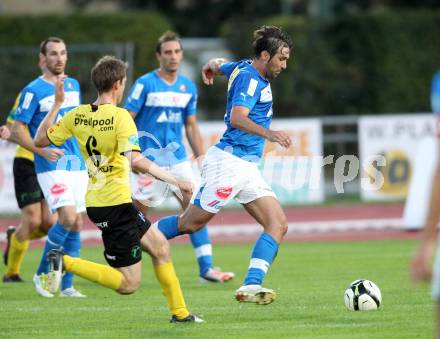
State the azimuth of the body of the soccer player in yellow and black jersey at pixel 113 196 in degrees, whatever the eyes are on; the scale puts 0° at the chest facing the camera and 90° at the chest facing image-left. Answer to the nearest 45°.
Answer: approximately 225°

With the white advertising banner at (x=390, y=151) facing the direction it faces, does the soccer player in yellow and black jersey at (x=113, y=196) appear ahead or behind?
ahead

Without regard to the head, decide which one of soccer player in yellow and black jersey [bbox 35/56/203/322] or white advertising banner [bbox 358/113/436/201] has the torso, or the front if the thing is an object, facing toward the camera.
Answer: the white advertising banner

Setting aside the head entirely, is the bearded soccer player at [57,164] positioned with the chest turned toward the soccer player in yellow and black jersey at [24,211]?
no

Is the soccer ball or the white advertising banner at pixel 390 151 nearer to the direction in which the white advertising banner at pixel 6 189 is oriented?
the soccer ball

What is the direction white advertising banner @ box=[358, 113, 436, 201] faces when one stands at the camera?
facing the viewer

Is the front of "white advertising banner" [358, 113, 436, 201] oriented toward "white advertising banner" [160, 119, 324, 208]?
no

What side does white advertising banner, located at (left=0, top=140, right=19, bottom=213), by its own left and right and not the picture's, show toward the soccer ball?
front

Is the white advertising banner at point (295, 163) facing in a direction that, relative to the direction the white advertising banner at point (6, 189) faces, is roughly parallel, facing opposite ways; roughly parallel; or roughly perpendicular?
roughly parallel

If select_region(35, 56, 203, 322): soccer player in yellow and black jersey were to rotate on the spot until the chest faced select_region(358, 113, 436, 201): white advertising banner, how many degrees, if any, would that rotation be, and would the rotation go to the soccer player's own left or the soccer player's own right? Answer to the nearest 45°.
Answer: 0° — they already face it

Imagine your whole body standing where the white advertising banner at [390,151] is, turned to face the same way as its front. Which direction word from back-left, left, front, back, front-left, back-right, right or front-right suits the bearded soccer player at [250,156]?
front

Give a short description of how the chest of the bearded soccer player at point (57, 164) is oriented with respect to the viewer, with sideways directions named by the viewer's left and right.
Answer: facing the viewer and to the right of the viewer

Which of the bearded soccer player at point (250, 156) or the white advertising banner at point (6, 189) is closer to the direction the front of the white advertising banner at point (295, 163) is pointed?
the bearded soccer player

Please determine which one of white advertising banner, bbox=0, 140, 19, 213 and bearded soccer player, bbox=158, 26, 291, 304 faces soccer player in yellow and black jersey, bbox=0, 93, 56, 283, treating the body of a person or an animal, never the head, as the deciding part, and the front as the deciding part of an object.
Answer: the white advertising banner

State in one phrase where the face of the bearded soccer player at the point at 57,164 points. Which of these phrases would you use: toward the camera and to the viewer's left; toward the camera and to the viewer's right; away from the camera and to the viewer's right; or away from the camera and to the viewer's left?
toward the camera and to the viewer's right

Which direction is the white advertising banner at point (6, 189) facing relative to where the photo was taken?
toward the camera

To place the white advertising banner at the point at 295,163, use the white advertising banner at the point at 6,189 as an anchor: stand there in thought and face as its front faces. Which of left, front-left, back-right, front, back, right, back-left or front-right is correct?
left

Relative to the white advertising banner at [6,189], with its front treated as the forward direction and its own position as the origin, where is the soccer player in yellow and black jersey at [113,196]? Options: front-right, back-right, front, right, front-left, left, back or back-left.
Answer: front

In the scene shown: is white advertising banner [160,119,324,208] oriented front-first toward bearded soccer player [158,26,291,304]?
yes
